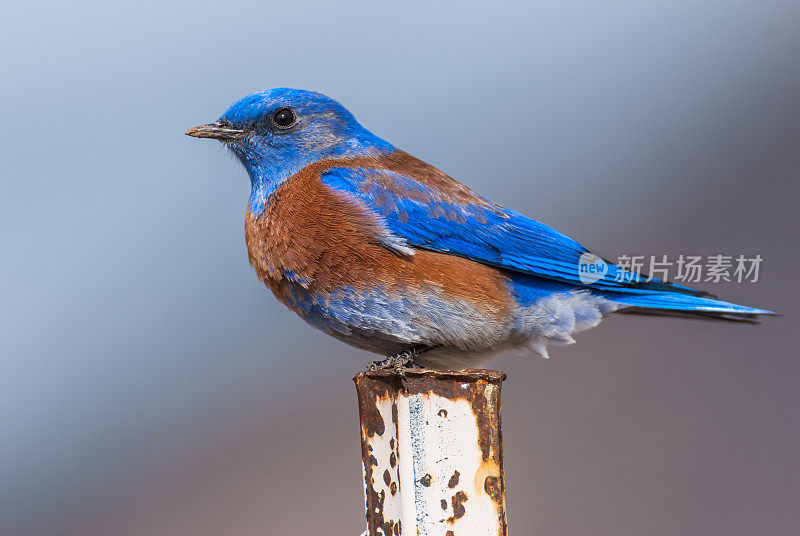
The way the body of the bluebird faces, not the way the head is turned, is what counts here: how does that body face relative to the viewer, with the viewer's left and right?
facing to the left of the viewer
